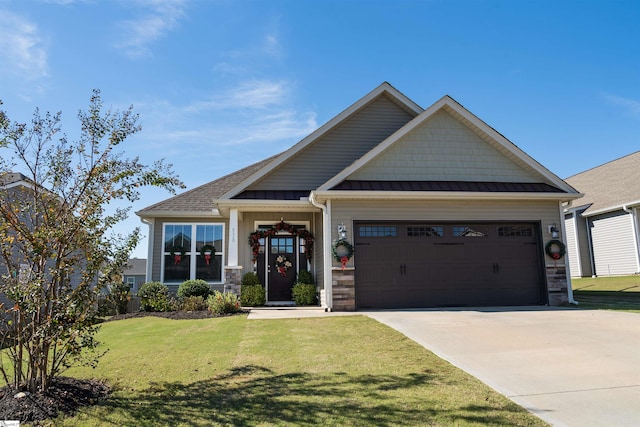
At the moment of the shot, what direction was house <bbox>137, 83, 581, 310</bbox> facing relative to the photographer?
facing the viewer

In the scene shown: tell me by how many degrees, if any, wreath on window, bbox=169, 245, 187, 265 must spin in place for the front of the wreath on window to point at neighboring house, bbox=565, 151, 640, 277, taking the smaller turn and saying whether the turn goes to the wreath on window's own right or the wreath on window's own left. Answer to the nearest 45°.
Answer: approximately 90° to the wreath on window's own left

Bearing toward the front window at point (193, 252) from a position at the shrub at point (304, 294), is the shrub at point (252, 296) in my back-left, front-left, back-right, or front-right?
front-left

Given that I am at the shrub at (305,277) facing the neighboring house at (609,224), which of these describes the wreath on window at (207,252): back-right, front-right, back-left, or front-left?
back-left

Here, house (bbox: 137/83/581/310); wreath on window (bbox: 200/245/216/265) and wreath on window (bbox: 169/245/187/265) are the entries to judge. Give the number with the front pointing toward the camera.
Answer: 3

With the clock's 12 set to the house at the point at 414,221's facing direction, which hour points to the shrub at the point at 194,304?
The shrub is roughly at 3 o'clock from the house.

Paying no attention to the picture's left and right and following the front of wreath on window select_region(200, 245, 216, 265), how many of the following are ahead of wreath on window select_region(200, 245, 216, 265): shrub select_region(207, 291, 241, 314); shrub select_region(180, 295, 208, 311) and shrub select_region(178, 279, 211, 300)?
3

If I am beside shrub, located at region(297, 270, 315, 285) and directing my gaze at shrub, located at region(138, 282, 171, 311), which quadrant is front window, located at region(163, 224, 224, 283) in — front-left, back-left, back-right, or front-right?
front-right

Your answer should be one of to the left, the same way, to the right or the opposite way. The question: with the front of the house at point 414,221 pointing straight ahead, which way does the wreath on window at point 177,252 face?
the same way

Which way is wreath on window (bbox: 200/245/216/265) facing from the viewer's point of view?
toward the camera

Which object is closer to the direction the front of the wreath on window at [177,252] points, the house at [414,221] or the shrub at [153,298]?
the shrub

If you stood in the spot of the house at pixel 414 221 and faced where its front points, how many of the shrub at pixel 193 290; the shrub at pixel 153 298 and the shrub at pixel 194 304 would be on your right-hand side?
3

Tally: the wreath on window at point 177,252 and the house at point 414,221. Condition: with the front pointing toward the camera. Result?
2

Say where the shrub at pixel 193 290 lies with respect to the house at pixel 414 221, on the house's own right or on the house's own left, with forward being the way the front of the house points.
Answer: on the house's own right

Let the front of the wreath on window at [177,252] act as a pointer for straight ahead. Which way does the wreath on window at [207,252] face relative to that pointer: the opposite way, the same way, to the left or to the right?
the same way

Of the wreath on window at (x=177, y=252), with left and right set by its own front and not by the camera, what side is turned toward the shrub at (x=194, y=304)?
front

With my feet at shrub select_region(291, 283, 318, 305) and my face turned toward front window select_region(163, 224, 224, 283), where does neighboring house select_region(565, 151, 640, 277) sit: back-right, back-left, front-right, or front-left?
back-right
